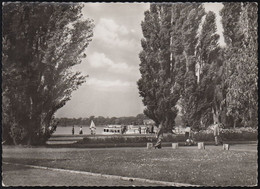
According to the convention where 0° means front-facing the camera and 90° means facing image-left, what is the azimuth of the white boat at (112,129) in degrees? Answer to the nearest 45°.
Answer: approximately 90°

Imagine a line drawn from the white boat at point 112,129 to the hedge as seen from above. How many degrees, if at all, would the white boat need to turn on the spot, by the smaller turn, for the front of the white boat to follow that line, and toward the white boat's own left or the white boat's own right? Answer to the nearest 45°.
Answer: approximately 90° to the white boat's own left

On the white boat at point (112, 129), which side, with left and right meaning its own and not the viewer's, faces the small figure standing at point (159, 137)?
left
